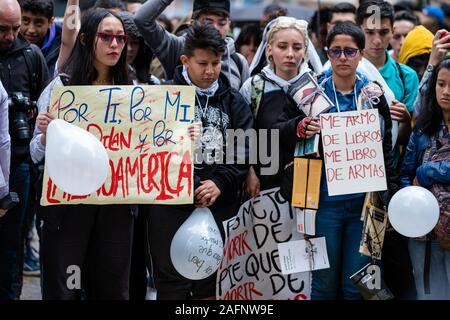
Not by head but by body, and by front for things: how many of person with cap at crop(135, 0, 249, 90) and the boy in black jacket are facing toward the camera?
2

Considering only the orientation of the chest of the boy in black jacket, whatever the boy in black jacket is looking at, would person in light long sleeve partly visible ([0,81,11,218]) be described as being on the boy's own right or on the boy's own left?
on the boy's own right

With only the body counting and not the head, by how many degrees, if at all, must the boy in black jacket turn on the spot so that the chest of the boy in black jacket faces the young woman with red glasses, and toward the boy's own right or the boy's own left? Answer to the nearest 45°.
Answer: approximately 90° to the boy's own right

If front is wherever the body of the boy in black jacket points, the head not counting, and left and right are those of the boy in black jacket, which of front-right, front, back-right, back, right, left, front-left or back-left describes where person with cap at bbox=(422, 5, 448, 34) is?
back-left

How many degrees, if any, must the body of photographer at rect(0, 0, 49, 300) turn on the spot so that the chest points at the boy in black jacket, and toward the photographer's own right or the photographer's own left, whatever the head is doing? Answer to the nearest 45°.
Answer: approximately 90° to the photographer's own left

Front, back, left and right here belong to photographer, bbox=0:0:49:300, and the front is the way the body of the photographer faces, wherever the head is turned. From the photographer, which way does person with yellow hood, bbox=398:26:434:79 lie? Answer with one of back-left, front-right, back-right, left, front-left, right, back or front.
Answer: back-left
